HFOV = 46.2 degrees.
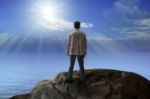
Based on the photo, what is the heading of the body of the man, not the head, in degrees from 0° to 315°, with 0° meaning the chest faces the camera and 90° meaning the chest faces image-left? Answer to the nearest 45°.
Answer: approximately 180°
